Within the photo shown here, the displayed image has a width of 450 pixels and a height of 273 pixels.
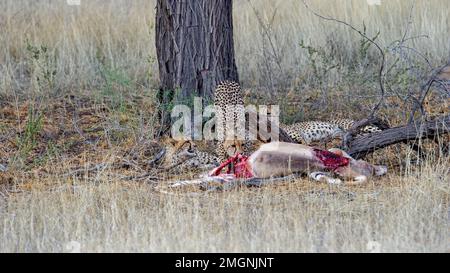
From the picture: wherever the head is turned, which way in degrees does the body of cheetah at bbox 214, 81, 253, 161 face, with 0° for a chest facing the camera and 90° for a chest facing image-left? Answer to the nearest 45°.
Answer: approximately 0°

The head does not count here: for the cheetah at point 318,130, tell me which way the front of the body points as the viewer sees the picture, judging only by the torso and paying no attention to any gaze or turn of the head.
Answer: to the viewer's left

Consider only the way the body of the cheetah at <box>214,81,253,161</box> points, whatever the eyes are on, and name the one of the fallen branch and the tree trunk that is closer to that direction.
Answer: the fallen branch

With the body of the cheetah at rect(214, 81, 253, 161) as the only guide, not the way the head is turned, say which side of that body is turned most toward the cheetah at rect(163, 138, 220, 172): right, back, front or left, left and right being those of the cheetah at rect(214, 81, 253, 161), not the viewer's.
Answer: right

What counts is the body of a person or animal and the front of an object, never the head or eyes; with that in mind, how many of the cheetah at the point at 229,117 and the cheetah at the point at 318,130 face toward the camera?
1

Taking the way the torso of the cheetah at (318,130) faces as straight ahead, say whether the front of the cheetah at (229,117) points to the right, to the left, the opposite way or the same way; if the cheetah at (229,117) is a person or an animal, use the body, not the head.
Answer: to the left

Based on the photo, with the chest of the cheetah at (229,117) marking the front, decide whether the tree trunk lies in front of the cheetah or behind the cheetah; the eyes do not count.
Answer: behind

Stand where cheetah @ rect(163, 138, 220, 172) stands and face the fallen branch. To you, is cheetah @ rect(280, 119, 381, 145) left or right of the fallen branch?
left
